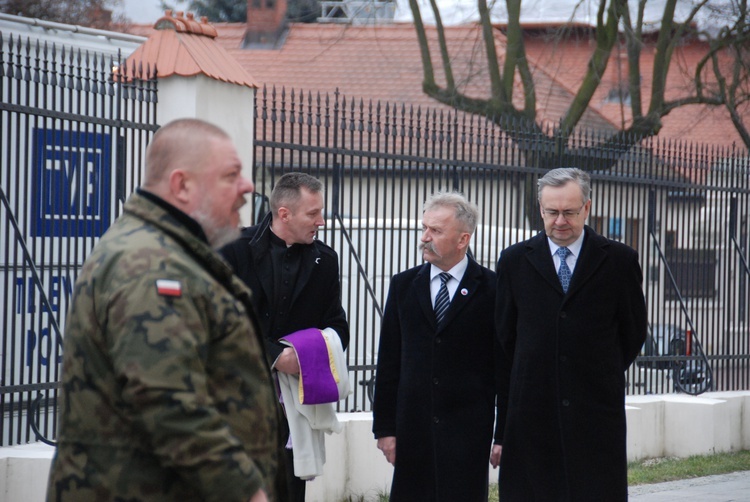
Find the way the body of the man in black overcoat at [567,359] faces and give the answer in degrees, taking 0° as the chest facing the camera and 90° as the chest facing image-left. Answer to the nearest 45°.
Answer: approximately 0°

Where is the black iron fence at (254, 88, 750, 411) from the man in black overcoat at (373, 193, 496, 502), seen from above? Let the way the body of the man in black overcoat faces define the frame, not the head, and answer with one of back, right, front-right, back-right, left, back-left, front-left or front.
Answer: back

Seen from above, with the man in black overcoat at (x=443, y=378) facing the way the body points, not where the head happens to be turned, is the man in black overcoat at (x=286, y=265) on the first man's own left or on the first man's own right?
on the first man's own right

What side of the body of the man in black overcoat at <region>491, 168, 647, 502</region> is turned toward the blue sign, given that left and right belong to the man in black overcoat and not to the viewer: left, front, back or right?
right

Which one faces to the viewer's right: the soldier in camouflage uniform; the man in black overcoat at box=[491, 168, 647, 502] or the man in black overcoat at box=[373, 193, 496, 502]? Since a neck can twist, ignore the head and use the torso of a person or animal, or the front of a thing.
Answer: the soldier in camouflage uniform

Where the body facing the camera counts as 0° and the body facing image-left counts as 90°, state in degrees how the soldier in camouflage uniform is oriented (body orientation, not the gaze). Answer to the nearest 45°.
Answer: approximately 270°

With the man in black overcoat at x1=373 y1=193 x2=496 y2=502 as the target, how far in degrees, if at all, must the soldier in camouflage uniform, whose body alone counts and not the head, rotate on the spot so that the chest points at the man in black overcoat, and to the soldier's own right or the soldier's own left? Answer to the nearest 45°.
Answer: approximately 45° to the soldier's own left

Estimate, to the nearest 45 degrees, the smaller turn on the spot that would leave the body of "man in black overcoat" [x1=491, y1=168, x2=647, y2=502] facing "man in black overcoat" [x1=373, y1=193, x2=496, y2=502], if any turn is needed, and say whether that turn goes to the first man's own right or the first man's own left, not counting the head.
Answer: approximately 90° to the first man's own right

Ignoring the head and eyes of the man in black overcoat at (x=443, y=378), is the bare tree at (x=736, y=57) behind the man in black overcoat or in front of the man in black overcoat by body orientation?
behind

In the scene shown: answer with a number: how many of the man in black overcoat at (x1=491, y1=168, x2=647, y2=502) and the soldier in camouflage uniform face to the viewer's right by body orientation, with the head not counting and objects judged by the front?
1

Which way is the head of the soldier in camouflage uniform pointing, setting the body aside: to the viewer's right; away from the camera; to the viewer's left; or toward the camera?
to the viewer's right
